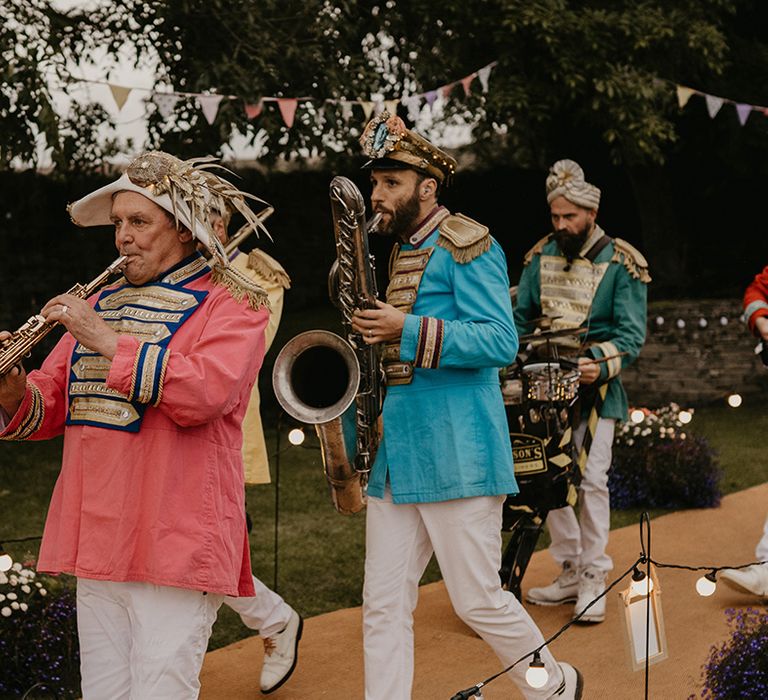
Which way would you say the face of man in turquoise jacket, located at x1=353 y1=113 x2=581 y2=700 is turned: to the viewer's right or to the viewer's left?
to the viewer's left

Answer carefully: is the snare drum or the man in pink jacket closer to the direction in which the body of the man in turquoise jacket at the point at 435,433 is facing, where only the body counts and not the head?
the man in pink jacket

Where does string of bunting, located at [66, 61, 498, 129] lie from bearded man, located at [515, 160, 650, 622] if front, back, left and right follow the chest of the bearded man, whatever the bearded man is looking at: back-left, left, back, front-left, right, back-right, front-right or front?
right

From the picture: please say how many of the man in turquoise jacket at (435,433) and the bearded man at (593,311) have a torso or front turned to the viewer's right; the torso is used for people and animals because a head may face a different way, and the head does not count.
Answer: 0

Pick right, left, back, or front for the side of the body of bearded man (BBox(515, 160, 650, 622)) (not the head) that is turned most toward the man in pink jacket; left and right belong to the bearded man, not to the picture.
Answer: front

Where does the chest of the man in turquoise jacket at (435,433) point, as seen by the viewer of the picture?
to the viewer's left

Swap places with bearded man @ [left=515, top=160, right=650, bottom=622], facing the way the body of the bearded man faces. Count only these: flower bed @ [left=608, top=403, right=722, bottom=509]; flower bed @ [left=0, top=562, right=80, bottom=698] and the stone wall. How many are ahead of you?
1

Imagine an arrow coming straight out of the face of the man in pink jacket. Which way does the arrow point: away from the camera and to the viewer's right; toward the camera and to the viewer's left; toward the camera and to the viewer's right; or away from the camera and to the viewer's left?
toward the camera and to the viewer's left

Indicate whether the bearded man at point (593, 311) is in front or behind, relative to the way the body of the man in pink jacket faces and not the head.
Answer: behind

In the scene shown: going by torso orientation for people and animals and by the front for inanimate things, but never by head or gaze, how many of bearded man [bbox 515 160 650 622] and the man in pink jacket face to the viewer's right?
0

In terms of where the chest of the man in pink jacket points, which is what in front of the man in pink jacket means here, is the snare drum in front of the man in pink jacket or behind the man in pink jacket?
behind

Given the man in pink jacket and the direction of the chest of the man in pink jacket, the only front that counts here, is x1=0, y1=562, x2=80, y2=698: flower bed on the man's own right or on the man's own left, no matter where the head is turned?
on the man's own right

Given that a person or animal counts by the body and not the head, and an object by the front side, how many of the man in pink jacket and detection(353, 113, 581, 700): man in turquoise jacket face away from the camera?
0

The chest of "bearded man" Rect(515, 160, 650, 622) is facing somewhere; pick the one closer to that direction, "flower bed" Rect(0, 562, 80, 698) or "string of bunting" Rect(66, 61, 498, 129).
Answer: the flower bed

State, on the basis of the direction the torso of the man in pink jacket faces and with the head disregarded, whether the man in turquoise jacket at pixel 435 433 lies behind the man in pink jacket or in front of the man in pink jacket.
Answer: behind
